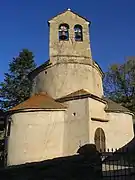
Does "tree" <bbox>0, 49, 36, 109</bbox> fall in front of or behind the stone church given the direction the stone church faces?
behind

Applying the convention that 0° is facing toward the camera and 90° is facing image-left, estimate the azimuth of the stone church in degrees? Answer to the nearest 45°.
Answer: approximately 315°

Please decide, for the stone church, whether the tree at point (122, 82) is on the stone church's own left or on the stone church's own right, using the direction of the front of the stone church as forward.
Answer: on the stone church's own left
